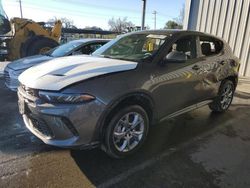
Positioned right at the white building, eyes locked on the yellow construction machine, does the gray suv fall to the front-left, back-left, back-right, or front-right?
front-left

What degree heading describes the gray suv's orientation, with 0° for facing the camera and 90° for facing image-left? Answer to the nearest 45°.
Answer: approximately 45°

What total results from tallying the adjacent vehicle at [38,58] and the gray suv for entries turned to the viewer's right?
0

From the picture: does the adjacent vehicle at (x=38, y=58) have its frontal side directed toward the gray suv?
no

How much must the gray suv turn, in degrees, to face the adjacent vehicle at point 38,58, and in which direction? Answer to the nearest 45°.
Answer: approximately 90° to its right

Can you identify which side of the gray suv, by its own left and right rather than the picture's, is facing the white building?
back

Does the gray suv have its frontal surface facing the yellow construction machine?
no

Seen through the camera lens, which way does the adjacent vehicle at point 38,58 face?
facing the viewer and to the left of the viewer

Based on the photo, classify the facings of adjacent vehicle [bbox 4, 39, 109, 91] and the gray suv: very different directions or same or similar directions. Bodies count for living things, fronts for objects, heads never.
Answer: same or similar directions

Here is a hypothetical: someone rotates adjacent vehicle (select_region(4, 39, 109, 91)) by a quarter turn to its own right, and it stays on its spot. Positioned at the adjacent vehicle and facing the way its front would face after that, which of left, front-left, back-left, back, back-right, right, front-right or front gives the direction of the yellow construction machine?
front-right

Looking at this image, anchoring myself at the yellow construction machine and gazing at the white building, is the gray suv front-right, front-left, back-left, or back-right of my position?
front-right

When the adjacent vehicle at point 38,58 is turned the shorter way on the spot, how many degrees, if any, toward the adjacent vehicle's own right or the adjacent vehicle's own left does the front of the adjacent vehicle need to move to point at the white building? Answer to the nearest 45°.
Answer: approximately 135° to the adjacent vehicle's own left
